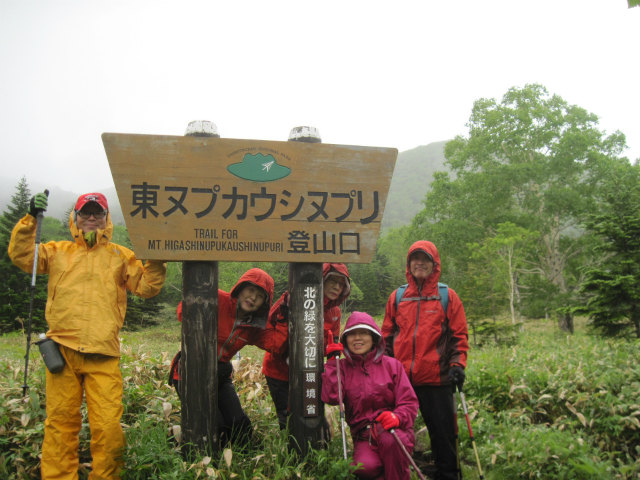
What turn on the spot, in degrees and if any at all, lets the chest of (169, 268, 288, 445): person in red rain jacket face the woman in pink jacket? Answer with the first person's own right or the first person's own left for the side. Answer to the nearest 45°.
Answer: approximately 45° to the first person's own left

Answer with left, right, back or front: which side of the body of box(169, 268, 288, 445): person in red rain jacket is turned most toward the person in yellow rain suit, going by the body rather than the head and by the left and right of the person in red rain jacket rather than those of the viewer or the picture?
right

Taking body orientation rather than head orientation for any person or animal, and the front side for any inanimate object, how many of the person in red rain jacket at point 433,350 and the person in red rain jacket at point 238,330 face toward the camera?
2

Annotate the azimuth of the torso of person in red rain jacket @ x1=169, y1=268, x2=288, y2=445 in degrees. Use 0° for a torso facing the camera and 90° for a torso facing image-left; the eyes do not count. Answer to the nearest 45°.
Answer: approximately 0°

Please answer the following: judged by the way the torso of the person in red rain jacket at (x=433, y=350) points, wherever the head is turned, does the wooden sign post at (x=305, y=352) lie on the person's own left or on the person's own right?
on the person's own right

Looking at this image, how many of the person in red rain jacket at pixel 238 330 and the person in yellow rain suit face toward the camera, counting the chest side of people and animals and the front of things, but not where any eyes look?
2

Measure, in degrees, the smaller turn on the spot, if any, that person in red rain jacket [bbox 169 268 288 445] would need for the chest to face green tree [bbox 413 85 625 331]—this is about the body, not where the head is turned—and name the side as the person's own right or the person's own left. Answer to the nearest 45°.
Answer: approximately 135° to the person's own left
